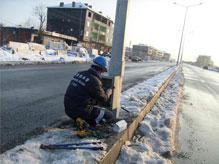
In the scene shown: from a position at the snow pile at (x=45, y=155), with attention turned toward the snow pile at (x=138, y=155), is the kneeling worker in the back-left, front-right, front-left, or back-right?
front-left

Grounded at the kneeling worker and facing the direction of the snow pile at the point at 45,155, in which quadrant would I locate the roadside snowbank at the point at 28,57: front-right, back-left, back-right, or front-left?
back-right

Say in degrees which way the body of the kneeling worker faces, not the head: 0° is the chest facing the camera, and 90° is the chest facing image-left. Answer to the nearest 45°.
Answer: approximately 225°

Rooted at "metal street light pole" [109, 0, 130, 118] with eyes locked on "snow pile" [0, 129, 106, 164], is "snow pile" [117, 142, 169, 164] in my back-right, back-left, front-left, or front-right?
front-left

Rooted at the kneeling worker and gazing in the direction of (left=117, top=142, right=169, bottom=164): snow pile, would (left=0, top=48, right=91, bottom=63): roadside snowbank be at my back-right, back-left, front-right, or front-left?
back-left

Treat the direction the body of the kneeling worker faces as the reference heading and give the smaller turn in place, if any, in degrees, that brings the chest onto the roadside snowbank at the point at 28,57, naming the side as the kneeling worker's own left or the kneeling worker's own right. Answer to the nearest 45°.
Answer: approximately 45° to the kneeling worker's own left
